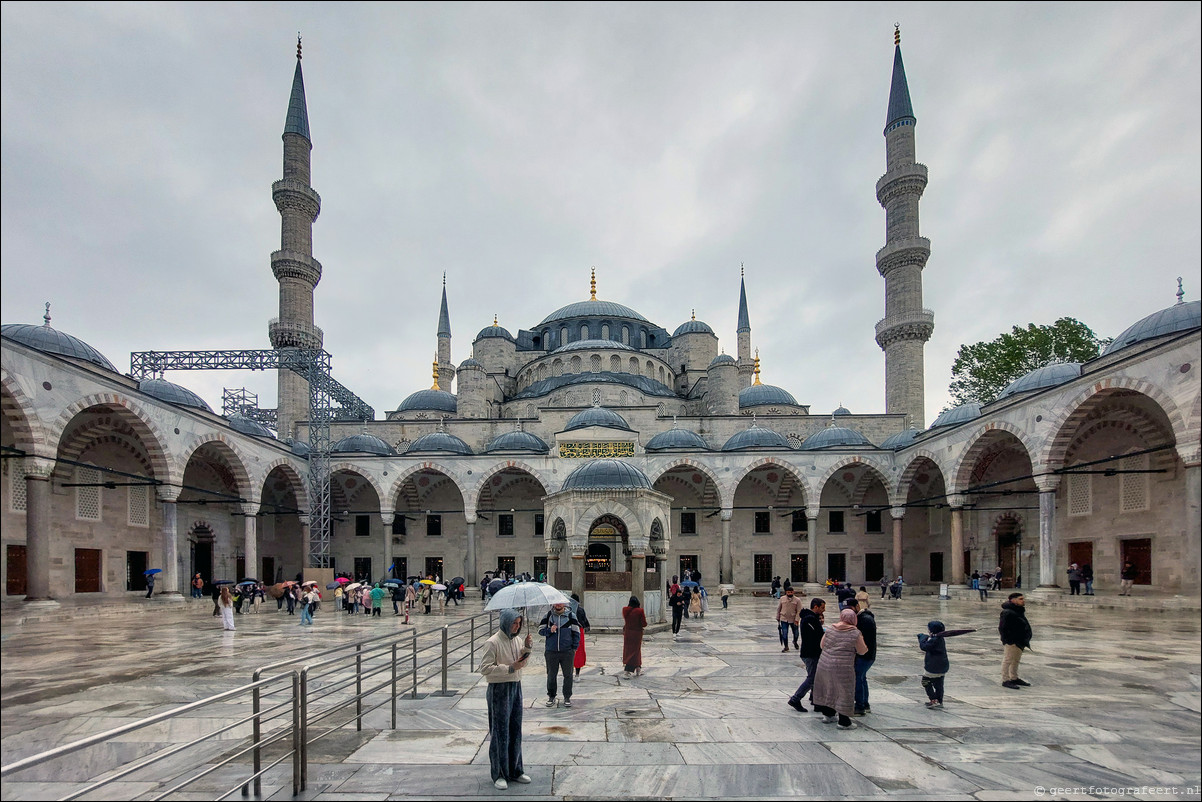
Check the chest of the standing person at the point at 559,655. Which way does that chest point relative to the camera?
toward the camera

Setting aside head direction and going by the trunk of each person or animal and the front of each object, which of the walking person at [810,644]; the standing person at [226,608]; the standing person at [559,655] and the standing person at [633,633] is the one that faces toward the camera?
the standing person at [559,655]

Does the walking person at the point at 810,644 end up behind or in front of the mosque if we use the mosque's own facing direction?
in front

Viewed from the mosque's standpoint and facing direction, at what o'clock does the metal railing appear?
The metal railing is roughly at 12 o'clock from the mosque.

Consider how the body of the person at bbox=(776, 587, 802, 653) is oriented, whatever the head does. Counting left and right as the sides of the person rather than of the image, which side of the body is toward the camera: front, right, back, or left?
front

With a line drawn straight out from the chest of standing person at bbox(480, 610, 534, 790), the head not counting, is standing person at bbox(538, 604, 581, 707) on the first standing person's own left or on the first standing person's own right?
on the first standing person's own left
